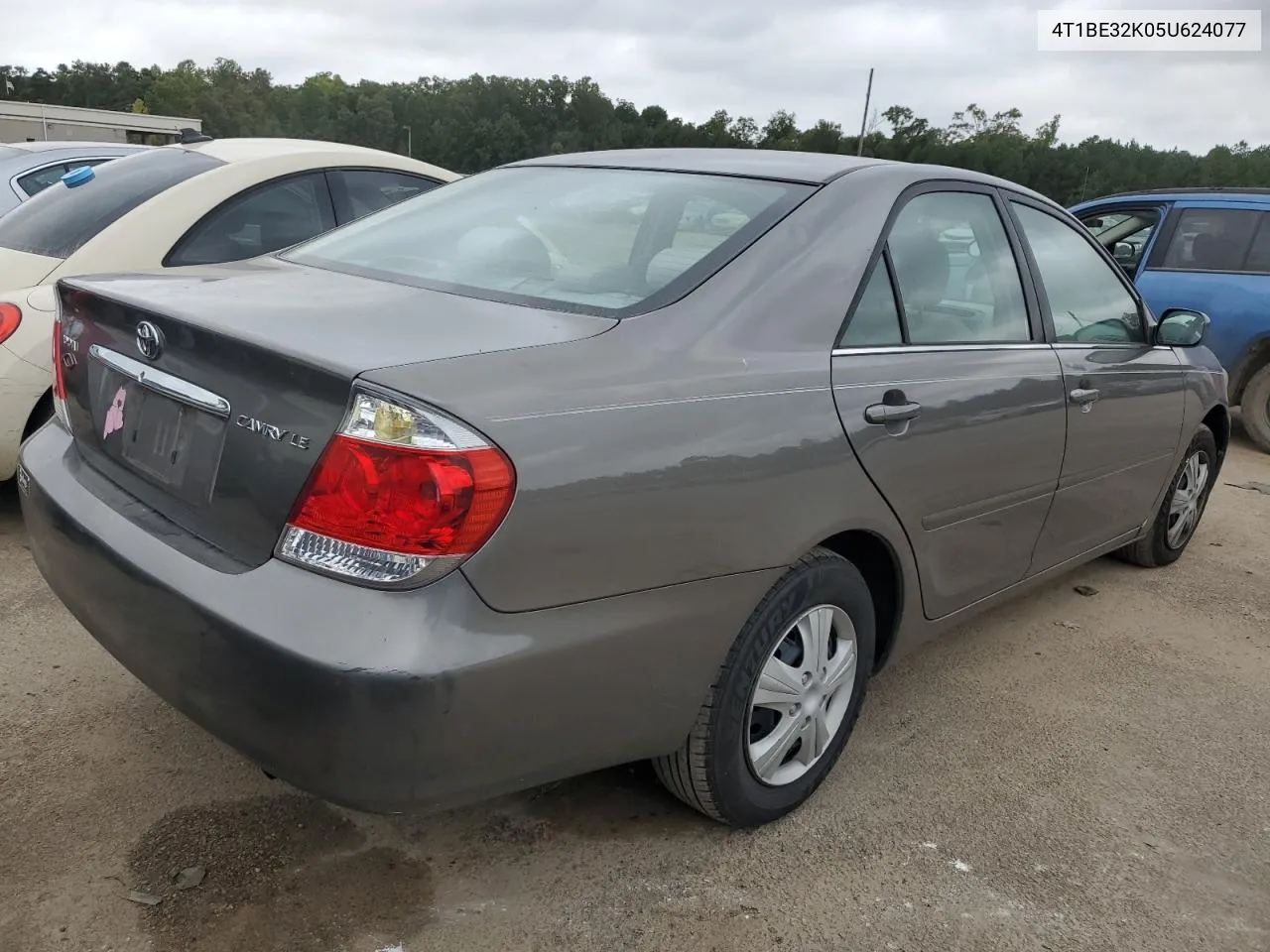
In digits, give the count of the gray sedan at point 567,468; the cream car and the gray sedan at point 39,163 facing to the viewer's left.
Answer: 0

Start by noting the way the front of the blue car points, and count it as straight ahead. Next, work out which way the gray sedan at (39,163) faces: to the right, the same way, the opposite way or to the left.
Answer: to the right

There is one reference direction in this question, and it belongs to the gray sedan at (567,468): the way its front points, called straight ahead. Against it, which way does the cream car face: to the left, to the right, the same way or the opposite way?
the same way

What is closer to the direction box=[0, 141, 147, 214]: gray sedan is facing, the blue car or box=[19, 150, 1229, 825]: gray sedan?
the blue car

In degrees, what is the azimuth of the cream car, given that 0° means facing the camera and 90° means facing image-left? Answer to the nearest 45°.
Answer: approximately 225°

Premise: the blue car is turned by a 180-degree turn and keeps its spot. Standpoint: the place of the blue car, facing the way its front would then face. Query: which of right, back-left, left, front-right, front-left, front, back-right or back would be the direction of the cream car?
back-right

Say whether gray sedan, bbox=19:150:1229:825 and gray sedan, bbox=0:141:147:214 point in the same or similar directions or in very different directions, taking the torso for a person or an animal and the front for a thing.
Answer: same or similar directions

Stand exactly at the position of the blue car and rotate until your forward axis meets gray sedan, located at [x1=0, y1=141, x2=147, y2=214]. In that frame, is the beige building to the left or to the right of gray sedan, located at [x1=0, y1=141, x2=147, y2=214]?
right

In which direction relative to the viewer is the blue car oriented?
to the viewer's left

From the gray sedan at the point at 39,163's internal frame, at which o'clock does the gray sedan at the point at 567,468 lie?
the gray sedan at the point at 567,468 is roughly at 4 o'clock from the gray sedan at the point at 39,163.

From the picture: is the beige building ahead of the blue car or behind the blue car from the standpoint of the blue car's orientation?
ahead

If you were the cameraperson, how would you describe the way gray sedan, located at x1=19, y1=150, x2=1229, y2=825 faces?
facing away from the viewer and to the right of the viewer

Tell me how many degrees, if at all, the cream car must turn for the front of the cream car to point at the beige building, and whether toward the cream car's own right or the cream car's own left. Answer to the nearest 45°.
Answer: approximately 45° to the cream car's own left

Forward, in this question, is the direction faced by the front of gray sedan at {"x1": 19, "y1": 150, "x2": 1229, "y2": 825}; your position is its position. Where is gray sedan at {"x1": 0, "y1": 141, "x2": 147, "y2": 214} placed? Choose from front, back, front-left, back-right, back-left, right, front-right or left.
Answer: left

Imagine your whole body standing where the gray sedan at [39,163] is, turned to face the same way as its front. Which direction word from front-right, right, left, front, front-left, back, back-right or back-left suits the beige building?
front-left
